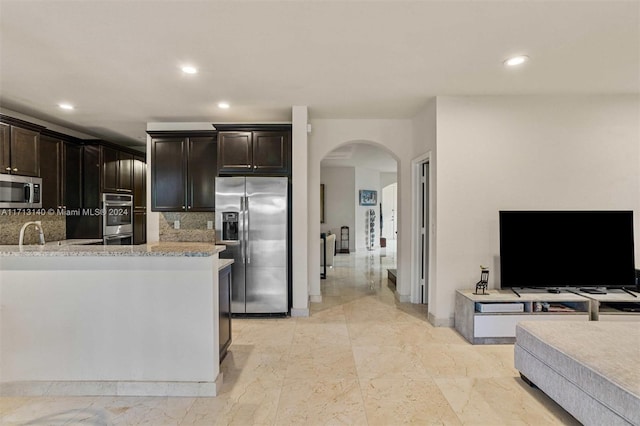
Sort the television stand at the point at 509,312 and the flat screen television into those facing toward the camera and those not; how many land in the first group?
2

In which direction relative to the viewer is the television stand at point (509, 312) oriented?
toward the camera

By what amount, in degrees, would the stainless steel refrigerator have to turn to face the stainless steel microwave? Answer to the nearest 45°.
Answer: approximately 90° to its right

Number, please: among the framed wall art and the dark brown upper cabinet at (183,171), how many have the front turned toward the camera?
2

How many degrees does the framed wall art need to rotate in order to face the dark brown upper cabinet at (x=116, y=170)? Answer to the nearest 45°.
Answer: approximately 45° to its right

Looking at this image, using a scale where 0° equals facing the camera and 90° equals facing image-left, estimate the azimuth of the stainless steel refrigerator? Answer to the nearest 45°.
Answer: approximately 0°

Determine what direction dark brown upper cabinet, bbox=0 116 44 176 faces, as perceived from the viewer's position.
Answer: facing the viewer and to the right of the viewer

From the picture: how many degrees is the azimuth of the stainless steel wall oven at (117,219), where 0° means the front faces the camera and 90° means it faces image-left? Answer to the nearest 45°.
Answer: approximately 315°

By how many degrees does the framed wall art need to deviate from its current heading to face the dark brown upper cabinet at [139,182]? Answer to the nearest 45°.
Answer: approximately 45° to its right

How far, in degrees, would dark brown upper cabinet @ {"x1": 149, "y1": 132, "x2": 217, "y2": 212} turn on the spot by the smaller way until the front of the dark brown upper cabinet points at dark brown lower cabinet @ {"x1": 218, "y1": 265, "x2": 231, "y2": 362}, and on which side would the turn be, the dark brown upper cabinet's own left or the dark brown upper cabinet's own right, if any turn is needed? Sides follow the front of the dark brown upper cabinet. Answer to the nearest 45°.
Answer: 0° — it already faces it

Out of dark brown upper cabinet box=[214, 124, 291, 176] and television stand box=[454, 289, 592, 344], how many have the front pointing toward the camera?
2

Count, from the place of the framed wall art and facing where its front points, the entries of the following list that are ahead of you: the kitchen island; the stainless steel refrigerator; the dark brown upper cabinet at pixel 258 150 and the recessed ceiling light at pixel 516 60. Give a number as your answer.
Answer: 4

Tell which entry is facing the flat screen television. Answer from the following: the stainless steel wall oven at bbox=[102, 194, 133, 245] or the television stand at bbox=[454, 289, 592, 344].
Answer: the stainless steel wall oven

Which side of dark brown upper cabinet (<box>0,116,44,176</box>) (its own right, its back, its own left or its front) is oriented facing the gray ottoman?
front

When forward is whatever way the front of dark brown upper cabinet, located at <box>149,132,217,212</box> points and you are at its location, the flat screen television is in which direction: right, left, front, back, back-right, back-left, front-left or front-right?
front-left

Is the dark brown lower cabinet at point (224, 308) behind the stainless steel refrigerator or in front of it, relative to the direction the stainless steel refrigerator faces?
in front

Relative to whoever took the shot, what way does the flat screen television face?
facing the viewer

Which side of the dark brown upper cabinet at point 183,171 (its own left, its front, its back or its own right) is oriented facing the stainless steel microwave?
right

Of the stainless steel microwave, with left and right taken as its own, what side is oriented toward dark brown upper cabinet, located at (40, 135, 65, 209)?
left
